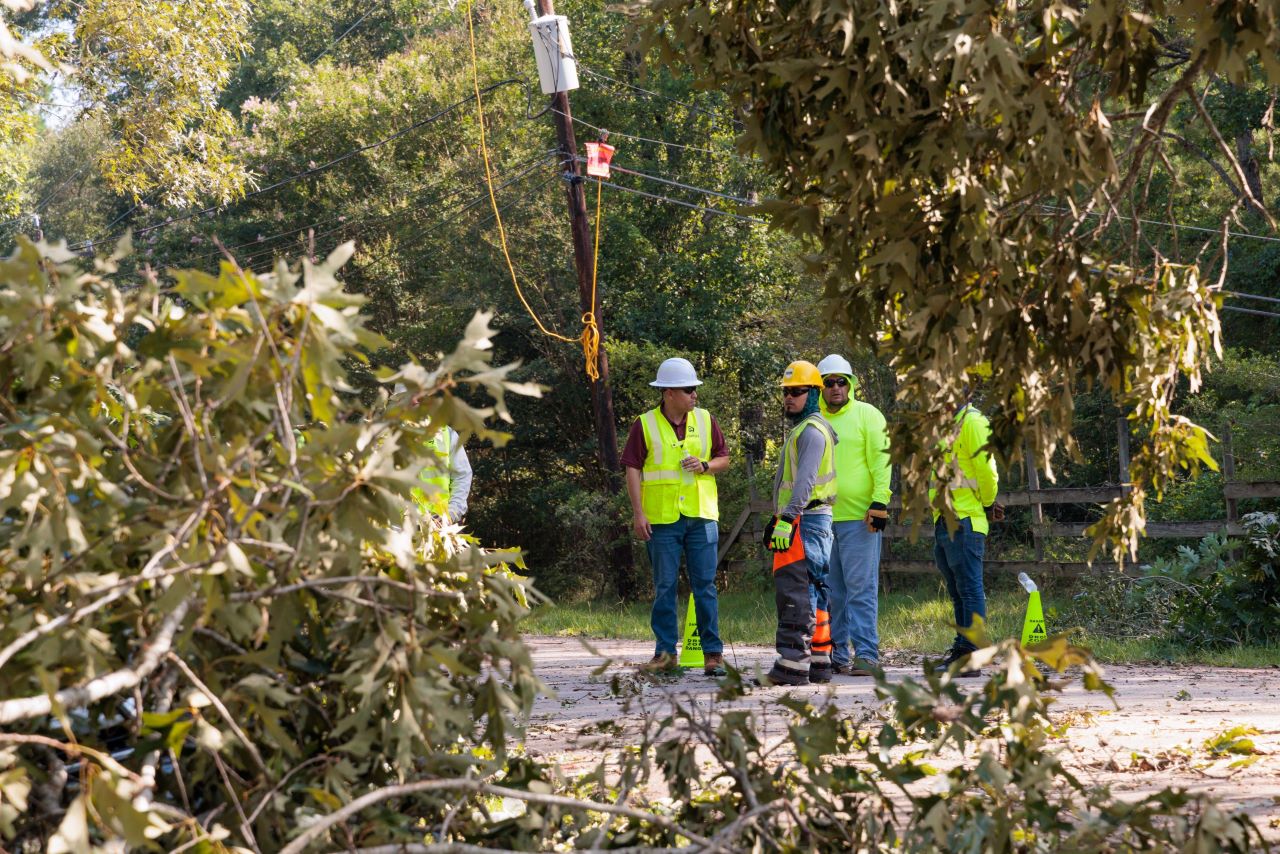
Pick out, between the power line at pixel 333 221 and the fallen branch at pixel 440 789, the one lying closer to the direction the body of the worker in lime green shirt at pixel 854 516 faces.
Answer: the fallen branch

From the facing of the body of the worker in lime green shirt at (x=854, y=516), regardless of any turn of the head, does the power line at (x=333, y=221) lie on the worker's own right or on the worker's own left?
on the worker's own right

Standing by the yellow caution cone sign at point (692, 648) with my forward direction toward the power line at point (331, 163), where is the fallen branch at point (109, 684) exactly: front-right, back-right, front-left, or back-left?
back-left

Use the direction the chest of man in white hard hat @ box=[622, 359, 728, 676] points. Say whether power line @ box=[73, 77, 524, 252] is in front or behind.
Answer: behind

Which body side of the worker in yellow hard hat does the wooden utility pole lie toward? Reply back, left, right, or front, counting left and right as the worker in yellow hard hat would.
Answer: right

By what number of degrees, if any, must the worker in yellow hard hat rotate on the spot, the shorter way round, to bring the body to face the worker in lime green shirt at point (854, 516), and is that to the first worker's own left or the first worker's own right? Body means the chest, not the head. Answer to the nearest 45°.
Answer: approximately 135° to the first worker's own right

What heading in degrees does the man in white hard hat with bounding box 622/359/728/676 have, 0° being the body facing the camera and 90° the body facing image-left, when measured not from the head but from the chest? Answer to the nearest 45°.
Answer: approximately 0°

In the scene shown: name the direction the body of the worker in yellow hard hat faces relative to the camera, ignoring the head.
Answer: to the viewer's left

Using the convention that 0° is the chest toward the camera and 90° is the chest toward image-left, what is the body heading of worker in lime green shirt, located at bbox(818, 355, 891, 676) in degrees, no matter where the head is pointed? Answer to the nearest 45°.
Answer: approximately 45°

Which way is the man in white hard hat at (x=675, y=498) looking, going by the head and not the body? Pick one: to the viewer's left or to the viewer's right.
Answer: to the viewer's right

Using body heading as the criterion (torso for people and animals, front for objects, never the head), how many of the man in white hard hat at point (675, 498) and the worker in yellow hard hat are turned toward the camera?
1

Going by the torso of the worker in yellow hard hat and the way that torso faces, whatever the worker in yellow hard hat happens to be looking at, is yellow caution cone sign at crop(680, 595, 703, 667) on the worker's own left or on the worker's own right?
on the worker's own right

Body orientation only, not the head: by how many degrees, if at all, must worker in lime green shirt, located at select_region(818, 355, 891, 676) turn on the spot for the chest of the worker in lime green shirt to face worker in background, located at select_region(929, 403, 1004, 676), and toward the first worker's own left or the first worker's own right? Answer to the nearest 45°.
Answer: approximately 135° to the first worker's own left
